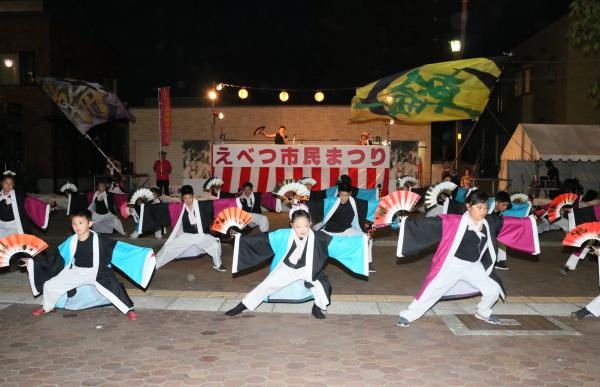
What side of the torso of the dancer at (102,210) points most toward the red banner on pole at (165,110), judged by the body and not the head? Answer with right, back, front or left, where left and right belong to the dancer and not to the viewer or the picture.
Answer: back

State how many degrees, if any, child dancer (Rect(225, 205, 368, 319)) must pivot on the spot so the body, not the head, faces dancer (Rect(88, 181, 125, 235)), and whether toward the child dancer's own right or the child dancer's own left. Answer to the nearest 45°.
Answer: approximately 135° to the child dancer's own right

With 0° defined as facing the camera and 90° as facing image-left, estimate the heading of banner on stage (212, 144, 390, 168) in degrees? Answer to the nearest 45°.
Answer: approximately 0°

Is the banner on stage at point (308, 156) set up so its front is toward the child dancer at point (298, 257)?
yes

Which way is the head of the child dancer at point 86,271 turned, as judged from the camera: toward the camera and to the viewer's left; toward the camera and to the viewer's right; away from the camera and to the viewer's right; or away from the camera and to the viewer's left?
toward the camera and to the viewer's left

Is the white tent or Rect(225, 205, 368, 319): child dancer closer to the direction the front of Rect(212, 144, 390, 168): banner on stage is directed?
the child dancer

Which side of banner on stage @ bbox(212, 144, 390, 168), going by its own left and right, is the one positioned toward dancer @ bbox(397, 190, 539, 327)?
front

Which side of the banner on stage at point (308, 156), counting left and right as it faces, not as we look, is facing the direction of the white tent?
left
